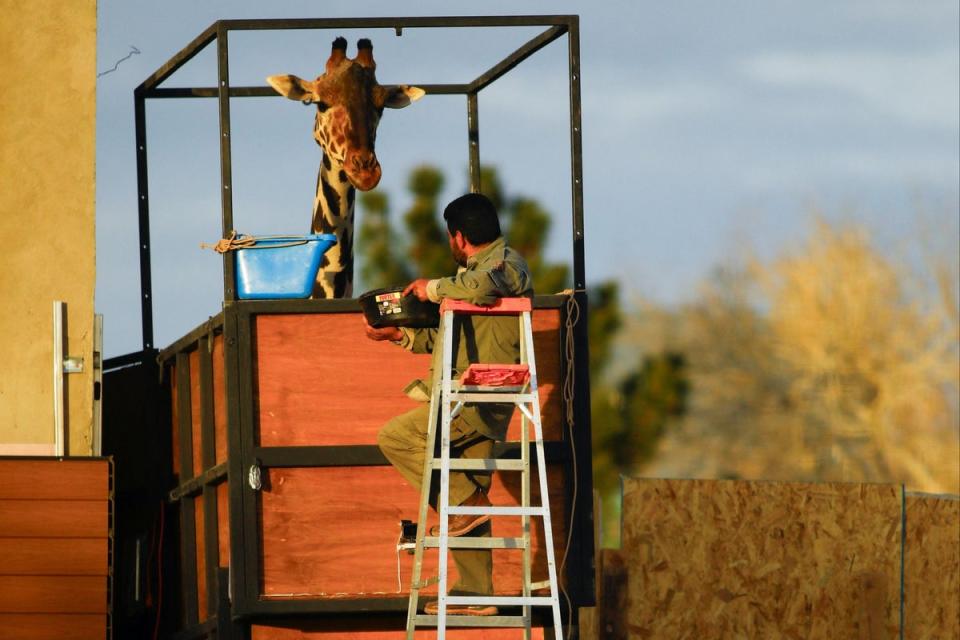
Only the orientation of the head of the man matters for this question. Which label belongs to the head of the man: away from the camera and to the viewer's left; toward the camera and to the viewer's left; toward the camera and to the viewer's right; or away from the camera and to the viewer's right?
away from the camera and to the viewer's left
